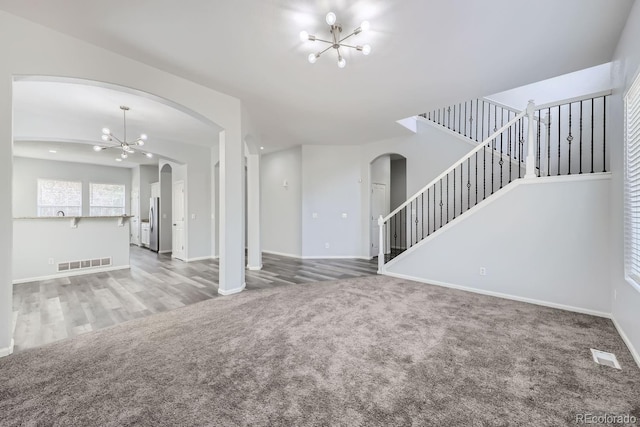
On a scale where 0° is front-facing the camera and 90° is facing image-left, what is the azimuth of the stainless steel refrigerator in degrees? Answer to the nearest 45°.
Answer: approximately 45°

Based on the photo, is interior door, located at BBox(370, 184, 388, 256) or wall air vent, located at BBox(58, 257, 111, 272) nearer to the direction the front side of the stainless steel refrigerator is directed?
the wall air vent

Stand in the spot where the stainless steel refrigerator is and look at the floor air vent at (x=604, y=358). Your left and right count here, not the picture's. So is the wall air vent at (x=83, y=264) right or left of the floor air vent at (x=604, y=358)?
right

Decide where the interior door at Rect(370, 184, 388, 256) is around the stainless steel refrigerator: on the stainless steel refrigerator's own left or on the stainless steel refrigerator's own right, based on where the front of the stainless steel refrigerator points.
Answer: on the stainless steel refrigerator's own left

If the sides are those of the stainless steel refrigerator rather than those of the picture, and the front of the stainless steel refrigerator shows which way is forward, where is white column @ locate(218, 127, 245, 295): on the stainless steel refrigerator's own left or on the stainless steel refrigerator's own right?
on the stainless steel refrigerator's own left

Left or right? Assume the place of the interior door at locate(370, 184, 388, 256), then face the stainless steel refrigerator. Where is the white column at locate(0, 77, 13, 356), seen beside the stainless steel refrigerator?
left

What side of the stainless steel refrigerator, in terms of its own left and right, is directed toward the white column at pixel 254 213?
left
